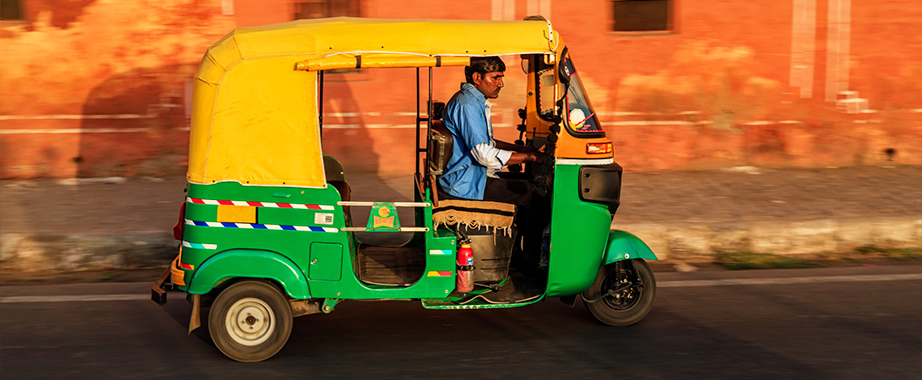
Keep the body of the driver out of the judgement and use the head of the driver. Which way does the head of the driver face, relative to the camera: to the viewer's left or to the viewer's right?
to the viewer's right

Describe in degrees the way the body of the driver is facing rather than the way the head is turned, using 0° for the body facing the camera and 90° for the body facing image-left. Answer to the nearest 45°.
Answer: approximately 270°

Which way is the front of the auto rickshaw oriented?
to the viewer's right
